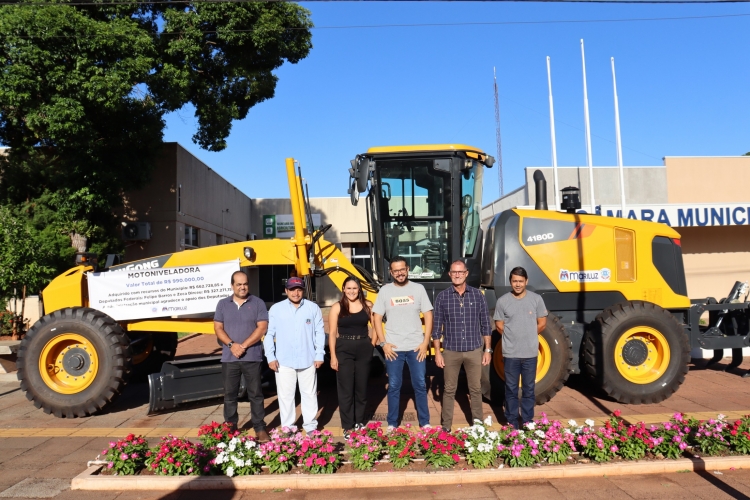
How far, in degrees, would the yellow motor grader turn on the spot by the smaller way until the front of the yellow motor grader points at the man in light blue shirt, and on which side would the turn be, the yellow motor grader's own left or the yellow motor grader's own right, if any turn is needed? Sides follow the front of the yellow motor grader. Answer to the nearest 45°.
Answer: approximately 45° to the yellow motor grader's own left

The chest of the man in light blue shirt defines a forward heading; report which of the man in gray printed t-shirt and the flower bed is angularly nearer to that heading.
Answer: the flower bed

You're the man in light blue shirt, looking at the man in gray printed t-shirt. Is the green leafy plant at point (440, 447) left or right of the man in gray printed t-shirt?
right

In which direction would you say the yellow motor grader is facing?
to the viewer's left

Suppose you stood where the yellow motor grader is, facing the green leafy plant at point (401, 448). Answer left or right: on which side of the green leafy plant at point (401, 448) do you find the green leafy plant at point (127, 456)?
right

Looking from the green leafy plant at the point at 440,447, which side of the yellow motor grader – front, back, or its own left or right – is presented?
left

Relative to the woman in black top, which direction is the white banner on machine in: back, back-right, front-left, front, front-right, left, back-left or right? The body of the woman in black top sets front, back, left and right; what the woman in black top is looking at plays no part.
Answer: back-right

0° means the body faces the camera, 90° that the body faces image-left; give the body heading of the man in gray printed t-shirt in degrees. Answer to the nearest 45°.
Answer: approximately 0°

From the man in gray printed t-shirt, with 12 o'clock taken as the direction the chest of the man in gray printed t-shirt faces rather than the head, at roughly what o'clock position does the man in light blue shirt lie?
The man in light blue shirt is roughly at 3 o'clock from the man in gray printed t-shirt.

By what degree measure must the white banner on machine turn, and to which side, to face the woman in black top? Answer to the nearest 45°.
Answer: approximately 45° to its left
